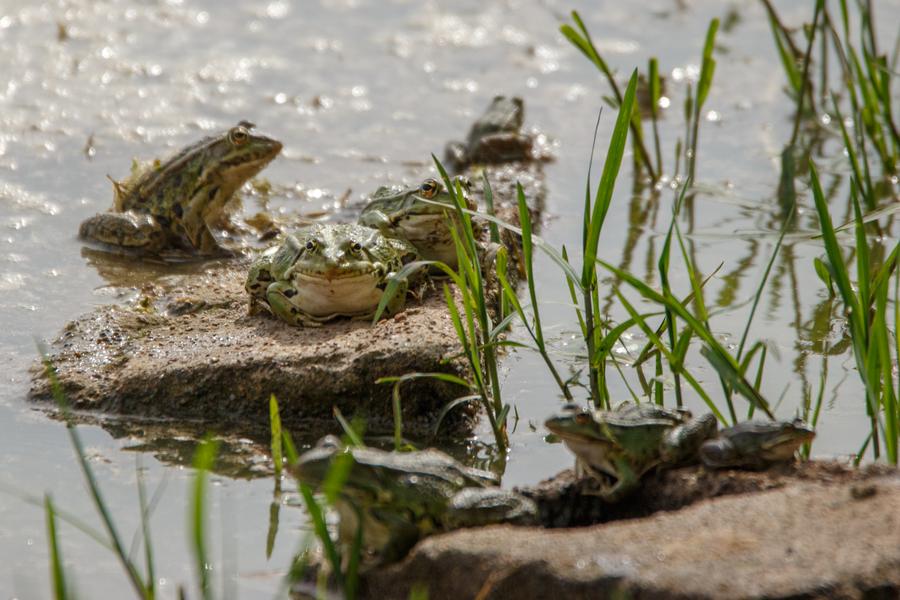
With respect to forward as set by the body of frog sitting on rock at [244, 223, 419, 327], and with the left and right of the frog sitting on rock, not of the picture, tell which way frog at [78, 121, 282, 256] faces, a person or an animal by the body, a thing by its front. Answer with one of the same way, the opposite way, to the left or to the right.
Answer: to the left

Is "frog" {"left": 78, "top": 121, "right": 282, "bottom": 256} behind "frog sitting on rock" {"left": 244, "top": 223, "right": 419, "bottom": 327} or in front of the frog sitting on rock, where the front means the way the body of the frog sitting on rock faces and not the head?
behind

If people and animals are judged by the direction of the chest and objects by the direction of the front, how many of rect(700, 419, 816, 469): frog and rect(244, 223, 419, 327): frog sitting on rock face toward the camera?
1

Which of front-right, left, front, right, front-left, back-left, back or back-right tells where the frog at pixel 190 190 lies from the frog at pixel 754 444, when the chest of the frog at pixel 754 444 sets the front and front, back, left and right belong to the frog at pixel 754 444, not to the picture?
back-left

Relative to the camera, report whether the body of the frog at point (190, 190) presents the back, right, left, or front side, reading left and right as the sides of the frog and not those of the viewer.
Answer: right

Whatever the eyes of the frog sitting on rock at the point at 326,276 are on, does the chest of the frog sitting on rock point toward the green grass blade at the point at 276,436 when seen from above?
yes

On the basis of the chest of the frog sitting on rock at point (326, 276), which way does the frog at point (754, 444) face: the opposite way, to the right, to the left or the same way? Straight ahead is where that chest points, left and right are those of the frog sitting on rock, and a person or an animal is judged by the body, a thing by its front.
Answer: to the left

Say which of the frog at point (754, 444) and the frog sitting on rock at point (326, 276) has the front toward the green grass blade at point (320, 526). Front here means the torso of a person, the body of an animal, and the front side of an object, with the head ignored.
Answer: the frog sitting on rock

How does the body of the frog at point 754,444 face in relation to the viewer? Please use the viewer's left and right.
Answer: facing to the right of the viewer
